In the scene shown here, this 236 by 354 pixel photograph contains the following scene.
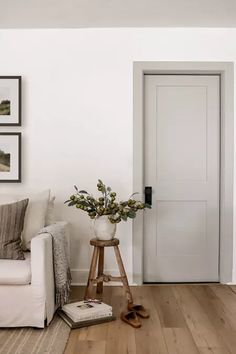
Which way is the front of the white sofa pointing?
toward the camera

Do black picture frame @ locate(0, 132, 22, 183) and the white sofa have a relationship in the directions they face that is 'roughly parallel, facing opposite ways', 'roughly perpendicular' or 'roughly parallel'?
roughly parallel

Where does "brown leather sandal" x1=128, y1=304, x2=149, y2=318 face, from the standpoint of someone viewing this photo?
facing the viewer and to the right of the viewer

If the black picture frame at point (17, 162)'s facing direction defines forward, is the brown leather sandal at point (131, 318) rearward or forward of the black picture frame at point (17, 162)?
forward

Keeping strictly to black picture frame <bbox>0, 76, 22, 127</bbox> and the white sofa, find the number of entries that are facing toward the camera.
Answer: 2

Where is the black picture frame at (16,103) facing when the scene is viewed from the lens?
facing the viewer

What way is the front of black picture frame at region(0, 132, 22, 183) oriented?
toward the camera
